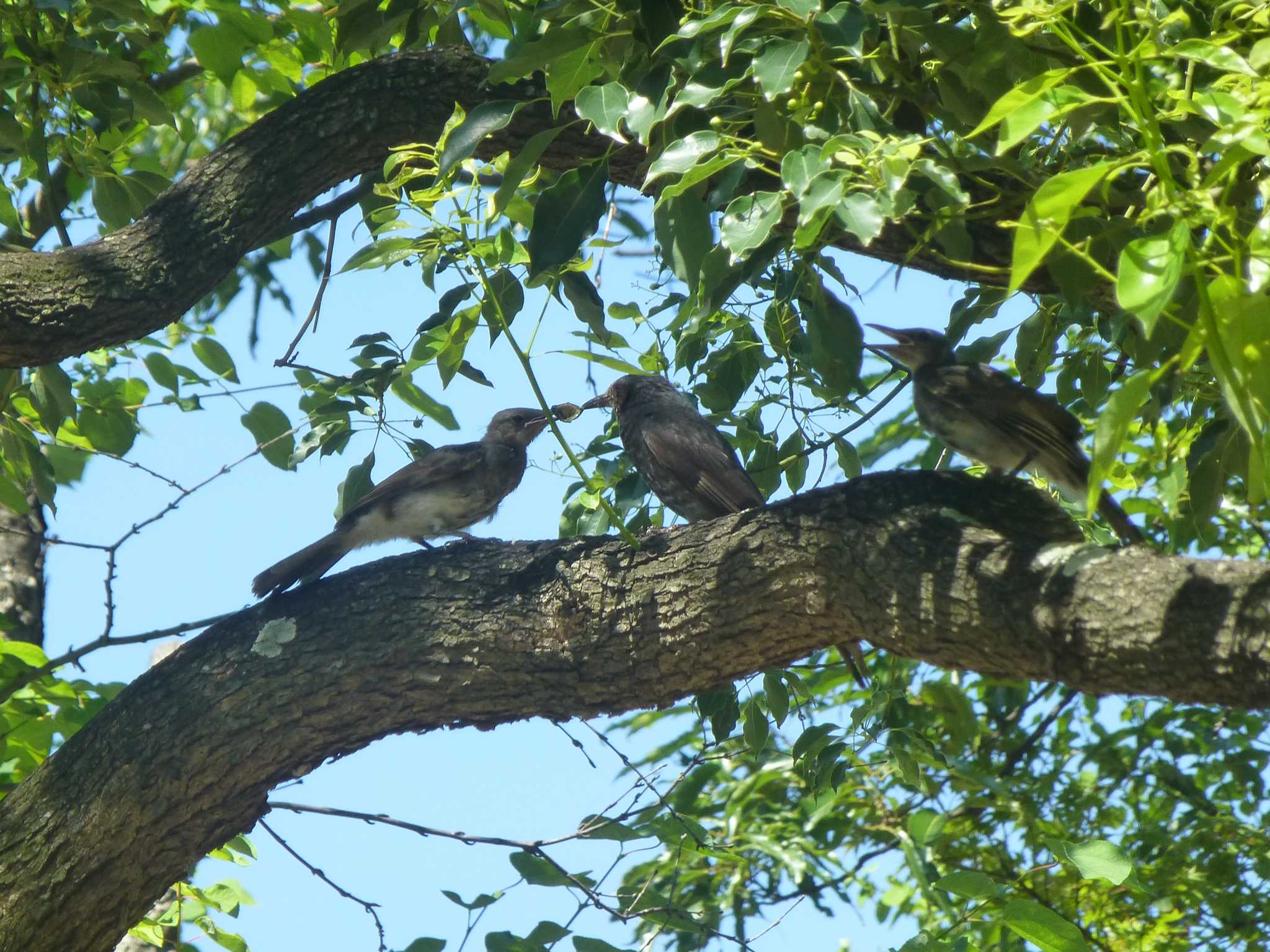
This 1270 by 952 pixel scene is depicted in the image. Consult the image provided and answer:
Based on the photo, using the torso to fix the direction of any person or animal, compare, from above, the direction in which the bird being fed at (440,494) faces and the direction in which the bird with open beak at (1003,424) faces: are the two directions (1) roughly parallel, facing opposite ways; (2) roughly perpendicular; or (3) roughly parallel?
roughly parallel, facing opposite ways

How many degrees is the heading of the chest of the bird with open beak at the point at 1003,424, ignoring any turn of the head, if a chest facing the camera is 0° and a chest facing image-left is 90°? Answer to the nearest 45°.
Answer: approximately 90°

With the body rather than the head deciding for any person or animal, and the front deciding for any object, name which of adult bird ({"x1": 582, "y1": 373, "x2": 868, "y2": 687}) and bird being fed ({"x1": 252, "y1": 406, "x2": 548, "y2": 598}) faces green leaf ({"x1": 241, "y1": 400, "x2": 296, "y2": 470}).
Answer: the adult bird

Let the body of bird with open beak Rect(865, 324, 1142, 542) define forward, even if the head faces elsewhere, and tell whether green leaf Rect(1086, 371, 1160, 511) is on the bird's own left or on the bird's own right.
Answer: on the bird's own left

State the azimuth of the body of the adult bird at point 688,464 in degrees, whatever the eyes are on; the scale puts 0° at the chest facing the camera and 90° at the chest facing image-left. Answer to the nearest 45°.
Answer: approximately 90°

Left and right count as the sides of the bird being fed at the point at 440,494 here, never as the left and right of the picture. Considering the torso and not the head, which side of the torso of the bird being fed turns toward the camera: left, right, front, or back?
right

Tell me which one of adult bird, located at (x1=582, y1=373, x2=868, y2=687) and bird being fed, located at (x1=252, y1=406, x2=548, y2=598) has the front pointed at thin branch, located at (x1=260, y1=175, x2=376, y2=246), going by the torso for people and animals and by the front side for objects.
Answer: the adult bird

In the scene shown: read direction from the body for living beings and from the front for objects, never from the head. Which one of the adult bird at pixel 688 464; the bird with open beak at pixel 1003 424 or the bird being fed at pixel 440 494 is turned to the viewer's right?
the bird being fed

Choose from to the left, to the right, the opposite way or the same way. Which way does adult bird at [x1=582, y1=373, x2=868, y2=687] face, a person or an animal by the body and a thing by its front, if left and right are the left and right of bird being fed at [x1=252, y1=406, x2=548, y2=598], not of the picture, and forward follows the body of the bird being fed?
the opposite way

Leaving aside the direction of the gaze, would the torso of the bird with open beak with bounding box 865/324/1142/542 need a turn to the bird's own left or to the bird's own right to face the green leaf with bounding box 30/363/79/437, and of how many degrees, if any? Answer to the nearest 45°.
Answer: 0° — it already faces it

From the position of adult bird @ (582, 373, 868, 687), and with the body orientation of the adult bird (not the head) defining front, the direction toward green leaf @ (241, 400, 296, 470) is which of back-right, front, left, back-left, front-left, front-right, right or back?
front

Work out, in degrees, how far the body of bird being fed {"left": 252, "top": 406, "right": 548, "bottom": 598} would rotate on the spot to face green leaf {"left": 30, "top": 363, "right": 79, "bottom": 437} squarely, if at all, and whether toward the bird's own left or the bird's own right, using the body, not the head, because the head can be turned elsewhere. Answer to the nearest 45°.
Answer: approximately 135° to the bird's own right
